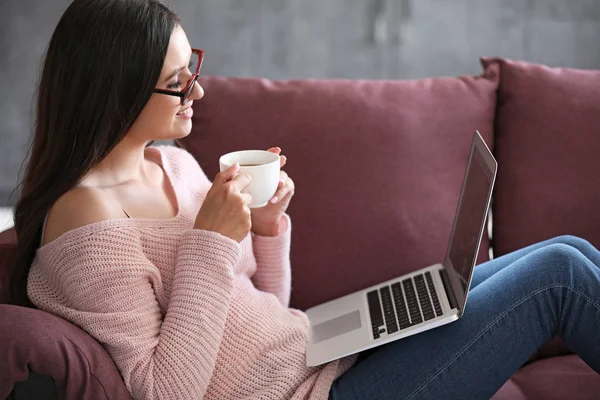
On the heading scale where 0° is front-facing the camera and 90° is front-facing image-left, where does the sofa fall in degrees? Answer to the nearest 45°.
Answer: approximately 0°

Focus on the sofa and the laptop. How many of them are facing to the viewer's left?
1

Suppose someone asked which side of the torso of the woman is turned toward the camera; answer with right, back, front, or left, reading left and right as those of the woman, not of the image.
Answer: right

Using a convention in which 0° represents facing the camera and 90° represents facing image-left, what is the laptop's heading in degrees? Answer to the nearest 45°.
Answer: approximately 90°

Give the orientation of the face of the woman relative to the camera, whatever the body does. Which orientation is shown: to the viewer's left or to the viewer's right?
to the viewer's right

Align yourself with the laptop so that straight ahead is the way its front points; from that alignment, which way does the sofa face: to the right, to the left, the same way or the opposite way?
to the left
